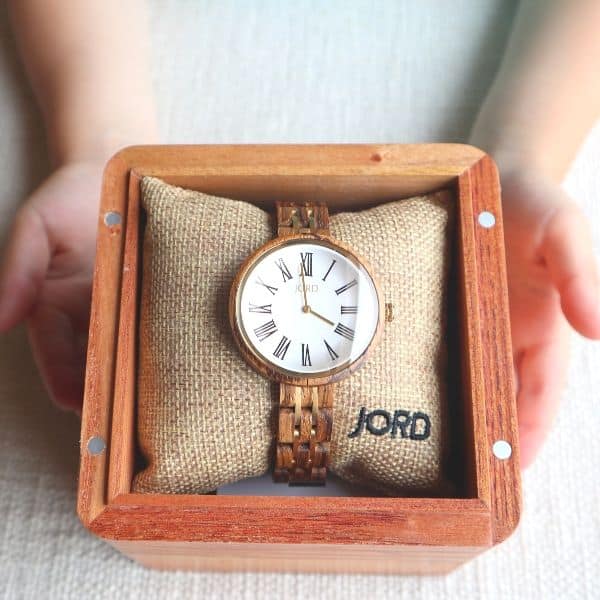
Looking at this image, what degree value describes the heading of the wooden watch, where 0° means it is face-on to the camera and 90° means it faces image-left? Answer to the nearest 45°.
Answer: approximately 0°
